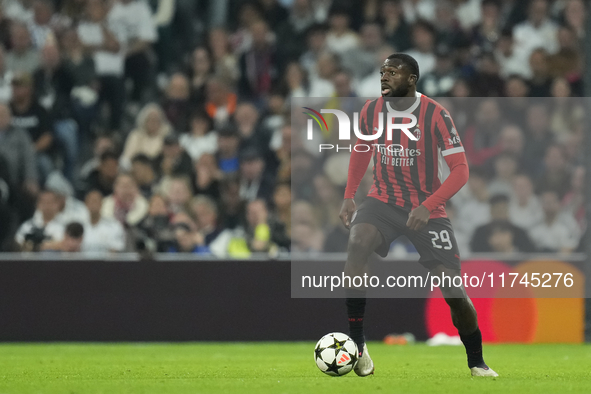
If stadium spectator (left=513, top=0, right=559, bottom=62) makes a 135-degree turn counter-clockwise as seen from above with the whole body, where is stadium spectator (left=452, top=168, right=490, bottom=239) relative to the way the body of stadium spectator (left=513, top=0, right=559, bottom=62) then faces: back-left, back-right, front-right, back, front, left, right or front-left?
back-right

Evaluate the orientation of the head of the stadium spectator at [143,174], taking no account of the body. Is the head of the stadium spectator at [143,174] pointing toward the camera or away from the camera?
toward the camera

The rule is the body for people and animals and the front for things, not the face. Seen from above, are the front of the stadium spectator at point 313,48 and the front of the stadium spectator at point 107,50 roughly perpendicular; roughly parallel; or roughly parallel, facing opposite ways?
roughly parallel

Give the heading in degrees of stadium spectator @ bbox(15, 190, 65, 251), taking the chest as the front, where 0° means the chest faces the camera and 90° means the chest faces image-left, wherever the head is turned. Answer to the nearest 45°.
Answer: approximately 0°

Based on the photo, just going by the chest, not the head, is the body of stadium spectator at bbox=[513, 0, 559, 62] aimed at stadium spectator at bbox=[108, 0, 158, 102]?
no

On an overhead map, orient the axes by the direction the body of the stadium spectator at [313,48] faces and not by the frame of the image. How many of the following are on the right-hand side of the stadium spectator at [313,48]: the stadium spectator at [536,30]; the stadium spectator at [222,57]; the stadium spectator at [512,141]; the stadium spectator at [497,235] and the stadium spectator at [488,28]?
1

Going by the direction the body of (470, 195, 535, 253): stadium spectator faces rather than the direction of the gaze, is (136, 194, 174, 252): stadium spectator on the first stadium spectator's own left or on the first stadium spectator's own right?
on the first stadium spectator's own right

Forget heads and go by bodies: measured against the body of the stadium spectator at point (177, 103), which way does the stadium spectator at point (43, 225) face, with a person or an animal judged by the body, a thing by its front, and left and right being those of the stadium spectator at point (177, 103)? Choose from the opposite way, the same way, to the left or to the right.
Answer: the same way

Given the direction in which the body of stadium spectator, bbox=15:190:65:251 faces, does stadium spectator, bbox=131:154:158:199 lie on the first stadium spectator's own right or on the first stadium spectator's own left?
on the first stadium spectator's own left

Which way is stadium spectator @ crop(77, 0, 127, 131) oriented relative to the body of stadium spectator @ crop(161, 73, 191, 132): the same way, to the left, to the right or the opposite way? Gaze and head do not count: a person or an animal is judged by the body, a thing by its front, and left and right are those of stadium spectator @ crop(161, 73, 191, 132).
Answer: the same way

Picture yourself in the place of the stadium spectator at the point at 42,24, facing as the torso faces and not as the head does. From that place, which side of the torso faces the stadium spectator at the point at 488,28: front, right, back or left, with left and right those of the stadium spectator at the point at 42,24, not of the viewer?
left

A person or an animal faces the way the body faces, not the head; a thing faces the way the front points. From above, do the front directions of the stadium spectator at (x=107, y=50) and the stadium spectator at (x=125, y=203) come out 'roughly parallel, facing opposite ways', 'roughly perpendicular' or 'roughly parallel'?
roughly parallel

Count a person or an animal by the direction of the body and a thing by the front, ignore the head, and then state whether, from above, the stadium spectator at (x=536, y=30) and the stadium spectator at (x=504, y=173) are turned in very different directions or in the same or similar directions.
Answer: same or similar directions

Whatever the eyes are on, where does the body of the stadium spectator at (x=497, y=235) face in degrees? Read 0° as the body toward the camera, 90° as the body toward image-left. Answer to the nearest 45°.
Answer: approximately 0°

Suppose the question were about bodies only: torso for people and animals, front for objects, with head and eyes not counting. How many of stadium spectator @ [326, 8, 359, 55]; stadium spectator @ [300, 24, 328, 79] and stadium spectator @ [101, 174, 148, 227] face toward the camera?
3

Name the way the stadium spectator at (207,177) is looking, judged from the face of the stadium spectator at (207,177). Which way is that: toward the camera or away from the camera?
toward the camera

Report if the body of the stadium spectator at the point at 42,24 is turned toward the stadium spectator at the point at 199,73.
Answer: no

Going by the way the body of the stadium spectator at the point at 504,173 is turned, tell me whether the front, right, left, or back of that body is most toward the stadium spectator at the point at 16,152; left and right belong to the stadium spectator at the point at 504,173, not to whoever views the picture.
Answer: right

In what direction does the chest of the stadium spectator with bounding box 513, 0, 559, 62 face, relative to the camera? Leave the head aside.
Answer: toward the camera

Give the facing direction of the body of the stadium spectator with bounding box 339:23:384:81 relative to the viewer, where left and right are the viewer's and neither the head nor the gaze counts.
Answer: facing the viewer and to the left of the viewer
